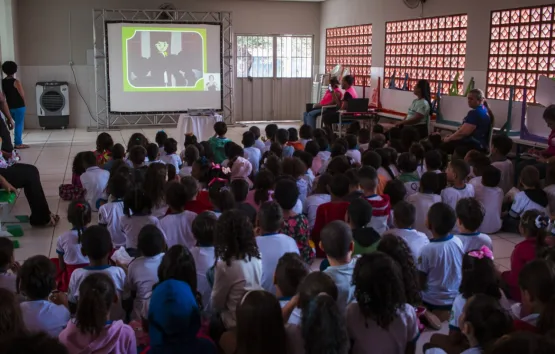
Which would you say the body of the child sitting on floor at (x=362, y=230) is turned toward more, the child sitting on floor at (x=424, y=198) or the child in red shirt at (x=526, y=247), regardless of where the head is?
the child sitting on floor

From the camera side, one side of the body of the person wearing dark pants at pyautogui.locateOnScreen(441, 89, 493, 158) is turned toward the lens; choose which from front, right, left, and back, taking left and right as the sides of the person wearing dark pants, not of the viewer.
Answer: left

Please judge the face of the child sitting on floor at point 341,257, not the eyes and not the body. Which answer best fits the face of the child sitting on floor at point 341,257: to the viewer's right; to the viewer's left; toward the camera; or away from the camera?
away from the camera

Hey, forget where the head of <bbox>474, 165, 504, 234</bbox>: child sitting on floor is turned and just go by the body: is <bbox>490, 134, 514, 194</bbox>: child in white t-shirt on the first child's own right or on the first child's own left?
on the first child's own right

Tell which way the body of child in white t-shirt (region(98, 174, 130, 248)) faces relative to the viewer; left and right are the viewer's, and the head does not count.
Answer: facing away from the viewer

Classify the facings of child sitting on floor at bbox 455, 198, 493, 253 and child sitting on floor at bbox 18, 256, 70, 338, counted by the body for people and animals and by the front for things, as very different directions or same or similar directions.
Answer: same or similar directions

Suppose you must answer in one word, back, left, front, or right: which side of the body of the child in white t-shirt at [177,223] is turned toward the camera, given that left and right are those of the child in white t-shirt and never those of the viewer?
back

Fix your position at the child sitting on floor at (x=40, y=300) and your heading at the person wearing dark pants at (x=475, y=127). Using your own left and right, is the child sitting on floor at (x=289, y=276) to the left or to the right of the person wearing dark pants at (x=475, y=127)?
right

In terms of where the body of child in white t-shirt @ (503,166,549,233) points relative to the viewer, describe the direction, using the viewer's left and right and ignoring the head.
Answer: facing away from the viewer and to the left of the viewer

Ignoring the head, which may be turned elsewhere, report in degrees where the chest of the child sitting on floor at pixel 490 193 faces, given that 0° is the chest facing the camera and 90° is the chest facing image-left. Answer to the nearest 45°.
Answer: approximately 135°

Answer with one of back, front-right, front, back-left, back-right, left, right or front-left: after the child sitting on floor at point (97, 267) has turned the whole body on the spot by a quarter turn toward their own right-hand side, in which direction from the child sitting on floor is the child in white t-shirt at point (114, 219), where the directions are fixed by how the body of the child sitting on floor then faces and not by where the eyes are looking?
left

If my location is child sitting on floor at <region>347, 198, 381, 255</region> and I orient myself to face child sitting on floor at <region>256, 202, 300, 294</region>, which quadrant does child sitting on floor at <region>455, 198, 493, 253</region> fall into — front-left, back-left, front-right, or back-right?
back-left

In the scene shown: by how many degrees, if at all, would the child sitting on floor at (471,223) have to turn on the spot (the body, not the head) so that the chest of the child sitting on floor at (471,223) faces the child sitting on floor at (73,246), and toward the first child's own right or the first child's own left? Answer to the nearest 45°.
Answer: approximately 45° to the first child's own left

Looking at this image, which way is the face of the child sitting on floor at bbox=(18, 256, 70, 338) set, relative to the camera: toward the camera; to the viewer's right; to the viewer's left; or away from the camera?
away from the camera

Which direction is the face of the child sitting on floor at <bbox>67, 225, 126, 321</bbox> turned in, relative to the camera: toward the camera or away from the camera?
away from the camera
